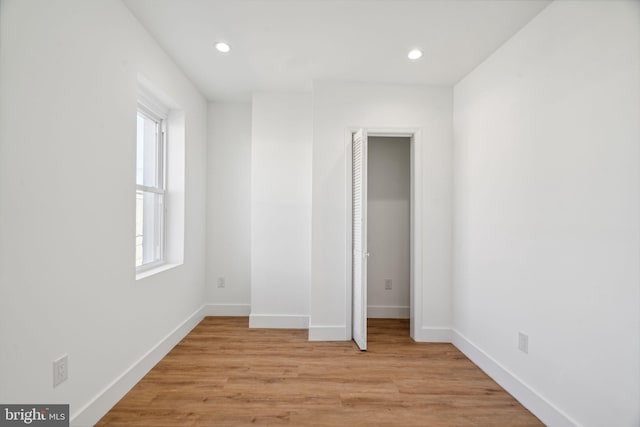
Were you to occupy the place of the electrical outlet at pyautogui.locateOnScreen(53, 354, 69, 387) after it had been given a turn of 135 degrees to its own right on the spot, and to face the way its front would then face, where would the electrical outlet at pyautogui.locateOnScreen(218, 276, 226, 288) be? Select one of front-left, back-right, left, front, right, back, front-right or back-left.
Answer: back-right

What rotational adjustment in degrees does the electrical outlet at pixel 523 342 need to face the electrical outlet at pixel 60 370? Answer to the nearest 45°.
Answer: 0° — it already faces it

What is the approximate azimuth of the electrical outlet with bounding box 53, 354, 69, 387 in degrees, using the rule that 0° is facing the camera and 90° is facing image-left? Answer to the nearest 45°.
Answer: approximately 315°

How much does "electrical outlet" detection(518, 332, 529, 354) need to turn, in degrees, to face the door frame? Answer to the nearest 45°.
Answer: approximately 90° to its right

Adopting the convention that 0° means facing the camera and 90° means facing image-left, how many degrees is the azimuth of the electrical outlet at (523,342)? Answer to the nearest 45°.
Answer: approximately 45°

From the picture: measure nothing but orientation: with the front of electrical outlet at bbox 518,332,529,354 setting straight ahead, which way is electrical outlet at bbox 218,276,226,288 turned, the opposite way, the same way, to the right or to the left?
to the left

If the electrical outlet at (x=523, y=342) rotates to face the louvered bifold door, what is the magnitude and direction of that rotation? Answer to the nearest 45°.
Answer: approximately 45° to its right

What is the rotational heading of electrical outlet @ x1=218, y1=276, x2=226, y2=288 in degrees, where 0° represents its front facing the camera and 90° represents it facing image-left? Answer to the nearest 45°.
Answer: approximately 0°
